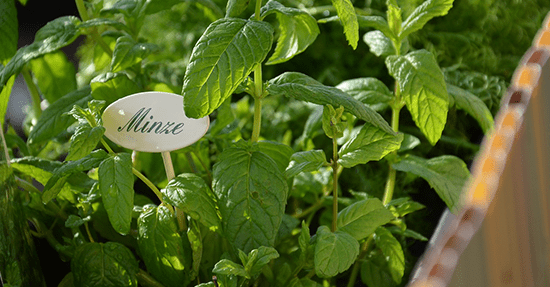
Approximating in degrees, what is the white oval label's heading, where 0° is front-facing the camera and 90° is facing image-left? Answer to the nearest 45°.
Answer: approximately 0°
